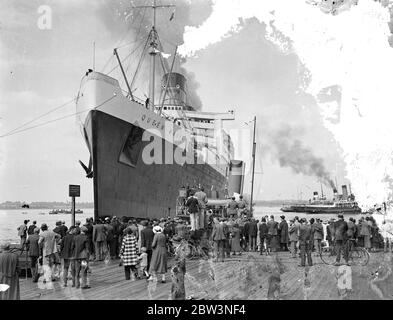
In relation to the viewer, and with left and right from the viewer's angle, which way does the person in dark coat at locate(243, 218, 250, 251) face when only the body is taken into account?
facing away from the viewer

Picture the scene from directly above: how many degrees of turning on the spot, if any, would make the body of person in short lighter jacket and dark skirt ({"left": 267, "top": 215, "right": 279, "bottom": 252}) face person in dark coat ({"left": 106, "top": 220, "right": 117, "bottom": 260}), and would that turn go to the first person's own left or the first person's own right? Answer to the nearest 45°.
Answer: approximately 135° to the first person's own left

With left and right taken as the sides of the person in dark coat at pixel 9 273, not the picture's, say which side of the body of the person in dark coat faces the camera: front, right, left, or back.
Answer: back

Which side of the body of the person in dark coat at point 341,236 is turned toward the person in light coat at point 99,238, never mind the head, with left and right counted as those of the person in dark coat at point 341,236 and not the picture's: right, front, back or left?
left

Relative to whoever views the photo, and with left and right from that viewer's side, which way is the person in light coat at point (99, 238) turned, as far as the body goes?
facing away from the viewer

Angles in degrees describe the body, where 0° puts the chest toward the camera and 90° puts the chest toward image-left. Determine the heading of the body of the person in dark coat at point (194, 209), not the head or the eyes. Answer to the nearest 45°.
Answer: approximately 180°

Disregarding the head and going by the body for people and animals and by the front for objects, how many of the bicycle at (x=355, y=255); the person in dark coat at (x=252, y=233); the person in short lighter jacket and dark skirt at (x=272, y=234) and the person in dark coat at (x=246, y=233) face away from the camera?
3

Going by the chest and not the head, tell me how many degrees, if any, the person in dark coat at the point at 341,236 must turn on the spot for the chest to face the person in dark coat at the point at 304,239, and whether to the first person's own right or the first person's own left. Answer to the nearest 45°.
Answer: approximately 135° to the first person's own left

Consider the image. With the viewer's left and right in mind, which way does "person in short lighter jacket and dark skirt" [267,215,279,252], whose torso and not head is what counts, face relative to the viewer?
facing away from the viewer
